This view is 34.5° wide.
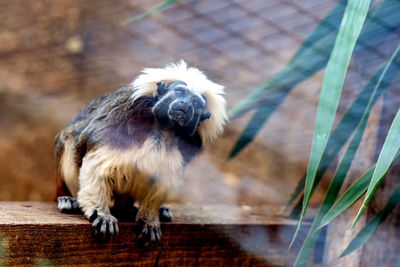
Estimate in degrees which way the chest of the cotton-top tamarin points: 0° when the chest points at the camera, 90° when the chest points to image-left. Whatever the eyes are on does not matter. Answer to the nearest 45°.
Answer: approximately 315°
